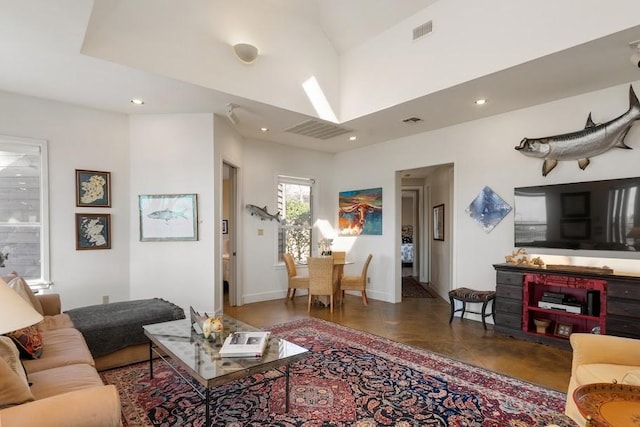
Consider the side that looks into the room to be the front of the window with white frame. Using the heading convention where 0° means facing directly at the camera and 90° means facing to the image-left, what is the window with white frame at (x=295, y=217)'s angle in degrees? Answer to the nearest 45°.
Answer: approximately 315°

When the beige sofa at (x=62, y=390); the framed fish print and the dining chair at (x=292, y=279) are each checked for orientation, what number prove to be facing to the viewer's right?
2

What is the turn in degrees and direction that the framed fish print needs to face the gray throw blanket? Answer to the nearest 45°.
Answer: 0° — it already faces it

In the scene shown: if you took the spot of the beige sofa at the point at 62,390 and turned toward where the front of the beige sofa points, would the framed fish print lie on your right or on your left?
on your left

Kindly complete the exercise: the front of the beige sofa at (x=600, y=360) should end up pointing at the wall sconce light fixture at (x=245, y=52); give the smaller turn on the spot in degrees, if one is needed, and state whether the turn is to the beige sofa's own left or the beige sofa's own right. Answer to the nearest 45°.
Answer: approximately 90° to the beige sofa's own right

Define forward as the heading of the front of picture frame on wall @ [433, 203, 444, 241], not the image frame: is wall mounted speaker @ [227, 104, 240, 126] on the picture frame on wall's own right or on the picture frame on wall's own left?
on the picture frame on wall's own left

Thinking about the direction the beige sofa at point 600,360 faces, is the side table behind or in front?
in front

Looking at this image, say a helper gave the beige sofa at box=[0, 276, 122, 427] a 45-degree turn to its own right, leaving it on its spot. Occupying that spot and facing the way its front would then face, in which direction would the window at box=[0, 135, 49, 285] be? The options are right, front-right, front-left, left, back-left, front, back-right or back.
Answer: back-left

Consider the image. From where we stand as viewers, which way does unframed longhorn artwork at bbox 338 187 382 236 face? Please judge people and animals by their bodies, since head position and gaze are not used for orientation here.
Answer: facing the viewer and to the left of the viewer

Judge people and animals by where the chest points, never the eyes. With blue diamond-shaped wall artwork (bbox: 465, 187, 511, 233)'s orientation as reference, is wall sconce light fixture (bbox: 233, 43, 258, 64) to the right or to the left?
on its right

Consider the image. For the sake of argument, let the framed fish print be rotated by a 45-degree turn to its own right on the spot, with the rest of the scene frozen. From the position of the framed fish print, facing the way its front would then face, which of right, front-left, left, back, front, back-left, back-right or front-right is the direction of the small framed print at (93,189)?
front-right

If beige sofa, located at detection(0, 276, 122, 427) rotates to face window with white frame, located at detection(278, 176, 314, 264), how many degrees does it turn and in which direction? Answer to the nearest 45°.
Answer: approximately 45° to its left

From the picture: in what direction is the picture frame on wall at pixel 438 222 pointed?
to the viewer's left
